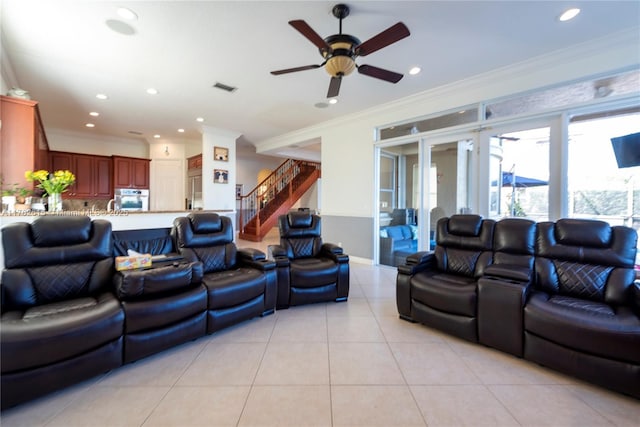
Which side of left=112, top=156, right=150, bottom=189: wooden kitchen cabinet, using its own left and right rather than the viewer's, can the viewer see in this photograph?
front

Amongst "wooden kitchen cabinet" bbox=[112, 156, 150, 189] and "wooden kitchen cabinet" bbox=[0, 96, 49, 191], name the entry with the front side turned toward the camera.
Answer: "wooden kitchen cabinet" bbox=[112, 156, 150, 189]

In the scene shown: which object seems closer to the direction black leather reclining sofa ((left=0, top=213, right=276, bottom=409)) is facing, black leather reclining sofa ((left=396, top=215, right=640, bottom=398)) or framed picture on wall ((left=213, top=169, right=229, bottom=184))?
the black leather reclining sofa

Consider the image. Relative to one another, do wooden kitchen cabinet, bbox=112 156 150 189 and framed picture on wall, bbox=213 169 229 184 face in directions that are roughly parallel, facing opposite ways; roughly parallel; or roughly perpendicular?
roughly parallel

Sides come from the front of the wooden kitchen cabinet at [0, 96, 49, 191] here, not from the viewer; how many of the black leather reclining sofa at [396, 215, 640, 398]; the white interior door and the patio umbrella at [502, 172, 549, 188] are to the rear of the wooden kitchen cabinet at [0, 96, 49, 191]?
0

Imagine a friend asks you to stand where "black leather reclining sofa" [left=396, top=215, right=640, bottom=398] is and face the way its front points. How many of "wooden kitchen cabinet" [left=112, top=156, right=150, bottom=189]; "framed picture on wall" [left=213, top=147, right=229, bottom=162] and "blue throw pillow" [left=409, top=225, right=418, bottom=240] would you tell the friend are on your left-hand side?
0

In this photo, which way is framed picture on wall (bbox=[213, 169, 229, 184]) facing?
toward the camera

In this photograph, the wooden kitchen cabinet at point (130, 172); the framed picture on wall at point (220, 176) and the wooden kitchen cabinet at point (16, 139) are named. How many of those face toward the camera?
2

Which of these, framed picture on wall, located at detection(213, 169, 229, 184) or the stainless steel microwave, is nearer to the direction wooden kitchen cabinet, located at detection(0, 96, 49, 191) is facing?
the framed picture on wall

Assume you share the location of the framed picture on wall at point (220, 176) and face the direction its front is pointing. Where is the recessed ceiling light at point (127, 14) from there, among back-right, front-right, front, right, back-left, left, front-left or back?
front

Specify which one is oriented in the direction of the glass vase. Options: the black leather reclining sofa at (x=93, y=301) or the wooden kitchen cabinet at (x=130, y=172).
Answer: the wooden kitchen cabinet

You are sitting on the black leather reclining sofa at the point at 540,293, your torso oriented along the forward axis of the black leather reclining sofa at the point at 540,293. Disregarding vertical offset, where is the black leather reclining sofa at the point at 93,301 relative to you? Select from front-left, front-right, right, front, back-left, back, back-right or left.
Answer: front

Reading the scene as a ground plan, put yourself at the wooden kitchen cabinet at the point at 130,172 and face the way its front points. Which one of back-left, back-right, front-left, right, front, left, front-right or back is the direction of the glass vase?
front

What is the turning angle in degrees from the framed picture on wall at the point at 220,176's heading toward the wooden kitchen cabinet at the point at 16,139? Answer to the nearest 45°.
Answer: approximately 45° to its right

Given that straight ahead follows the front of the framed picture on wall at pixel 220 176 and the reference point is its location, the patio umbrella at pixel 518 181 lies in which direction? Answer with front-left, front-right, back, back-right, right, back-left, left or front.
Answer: front-left

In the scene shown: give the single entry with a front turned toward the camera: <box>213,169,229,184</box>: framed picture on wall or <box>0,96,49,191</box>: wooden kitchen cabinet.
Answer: the framed picture on wall

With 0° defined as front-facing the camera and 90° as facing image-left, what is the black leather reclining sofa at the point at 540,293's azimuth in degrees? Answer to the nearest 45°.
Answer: approximately 45°

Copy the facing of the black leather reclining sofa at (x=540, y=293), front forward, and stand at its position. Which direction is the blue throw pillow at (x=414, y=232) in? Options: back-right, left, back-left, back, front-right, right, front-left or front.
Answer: right

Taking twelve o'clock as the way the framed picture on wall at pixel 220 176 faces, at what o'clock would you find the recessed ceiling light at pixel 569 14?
The recessed ceiling light is roughly at 11 o'clock from the framed picture on wall.

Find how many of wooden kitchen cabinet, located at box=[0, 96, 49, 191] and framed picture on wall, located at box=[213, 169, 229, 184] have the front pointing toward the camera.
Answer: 1

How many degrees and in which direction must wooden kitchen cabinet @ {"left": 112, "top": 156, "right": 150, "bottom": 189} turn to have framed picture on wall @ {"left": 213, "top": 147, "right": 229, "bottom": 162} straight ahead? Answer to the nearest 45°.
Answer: approximately 45° to its left
